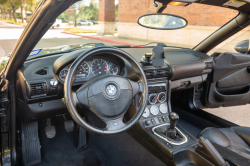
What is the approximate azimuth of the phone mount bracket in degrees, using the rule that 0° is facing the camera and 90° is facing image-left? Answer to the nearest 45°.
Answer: approximately 0°

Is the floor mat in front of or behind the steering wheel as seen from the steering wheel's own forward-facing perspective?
behind

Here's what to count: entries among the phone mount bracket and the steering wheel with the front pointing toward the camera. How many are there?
2

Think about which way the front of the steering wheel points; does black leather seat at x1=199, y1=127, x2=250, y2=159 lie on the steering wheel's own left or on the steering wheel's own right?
on the steering wheel's own left
